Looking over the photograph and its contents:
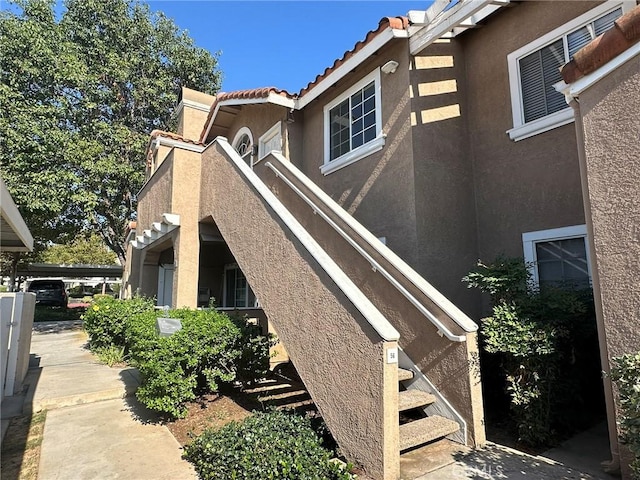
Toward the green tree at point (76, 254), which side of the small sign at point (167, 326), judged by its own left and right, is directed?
back

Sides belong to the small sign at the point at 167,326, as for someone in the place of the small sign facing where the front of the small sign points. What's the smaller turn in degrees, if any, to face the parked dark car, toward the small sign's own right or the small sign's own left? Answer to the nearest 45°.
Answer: approximately 180°

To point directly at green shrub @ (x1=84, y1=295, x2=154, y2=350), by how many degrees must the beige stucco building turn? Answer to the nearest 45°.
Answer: approximately 45° to its right

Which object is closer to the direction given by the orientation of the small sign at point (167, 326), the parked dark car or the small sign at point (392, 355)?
the small sign

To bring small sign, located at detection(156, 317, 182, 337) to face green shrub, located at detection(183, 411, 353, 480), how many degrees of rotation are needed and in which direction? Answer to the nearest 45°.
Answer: approximately 45° to its left

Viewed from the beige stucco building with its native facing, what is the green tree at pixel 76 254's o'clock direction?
The green tree is roughly at 3 o'clock from the beige stucco building.

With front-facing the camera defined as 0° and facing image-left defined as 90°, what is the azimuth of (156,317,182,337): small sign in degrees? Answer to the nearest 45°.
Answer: approximately 0°
